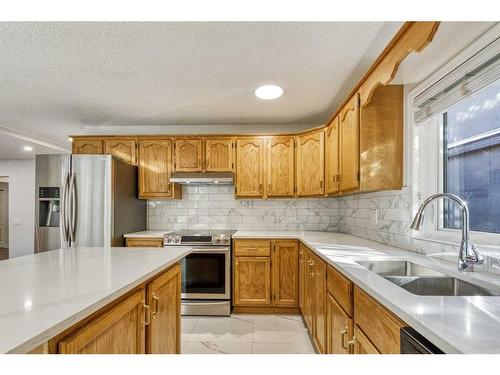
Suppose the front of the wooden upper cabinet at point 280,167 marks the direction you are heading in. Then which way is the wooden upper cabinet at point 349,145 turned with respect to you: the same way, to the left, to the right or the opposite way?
to the right

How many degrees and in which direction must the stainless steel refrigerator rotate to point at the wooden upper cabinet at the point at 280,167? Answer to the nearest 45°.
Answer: approximately 135° to its left

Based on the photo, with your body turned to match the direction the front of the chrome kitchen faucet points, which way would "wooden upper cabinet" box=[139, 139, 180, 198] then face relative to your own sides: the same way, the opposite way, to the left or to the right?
to the left

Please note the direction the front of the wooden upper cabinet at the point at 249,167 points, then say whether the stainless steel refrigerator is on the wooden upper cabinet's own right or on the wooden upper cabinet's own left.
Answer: on the wooden upper cabinet's own right

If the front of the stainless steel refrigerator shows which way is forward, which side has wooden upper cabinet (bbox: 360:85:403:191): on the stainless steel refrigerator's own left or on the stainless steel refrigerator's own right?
on the stainless steel refrigerator's own left

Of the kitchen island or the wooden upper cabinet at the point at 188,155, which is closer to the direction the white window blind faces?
the kitchen island

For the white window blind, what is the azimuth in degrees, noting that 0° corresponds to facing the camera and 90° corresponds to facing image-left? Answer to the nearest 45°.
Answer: approximately 45°
